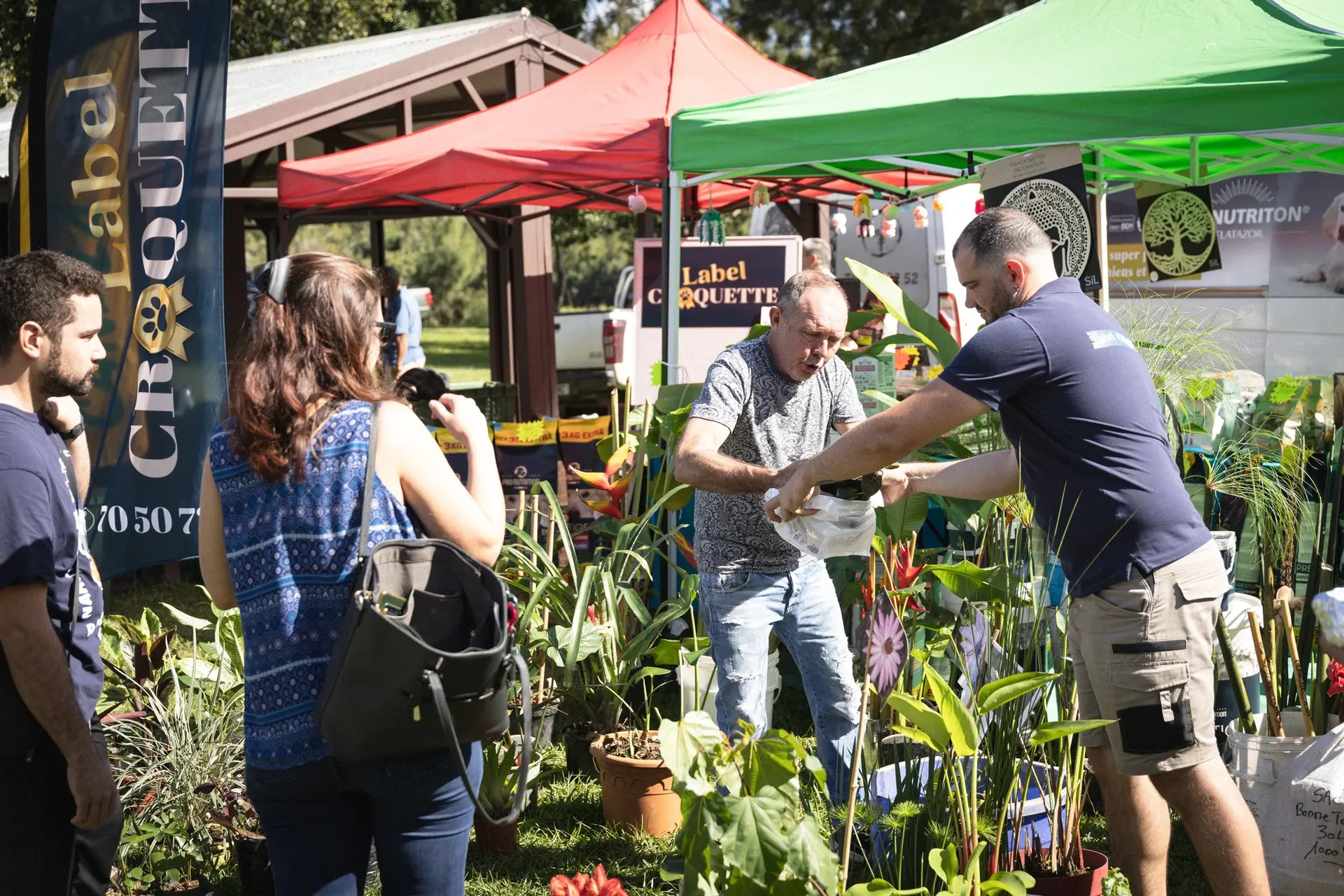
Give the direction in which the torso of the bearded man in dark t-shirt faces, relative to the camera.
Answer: to the viewer's right

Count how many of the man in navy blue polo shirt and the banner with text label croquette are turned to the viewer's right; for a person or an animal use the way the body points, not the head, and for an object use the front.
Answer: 0

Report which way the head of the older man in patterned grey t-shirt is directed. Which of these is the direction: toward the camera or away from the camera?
toward the camera

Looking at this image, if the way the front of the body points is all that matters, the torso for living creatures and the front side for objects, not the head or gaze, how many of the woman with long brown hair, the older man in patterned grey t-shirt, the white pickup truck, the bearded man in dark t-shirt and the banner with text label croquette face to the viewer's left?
0

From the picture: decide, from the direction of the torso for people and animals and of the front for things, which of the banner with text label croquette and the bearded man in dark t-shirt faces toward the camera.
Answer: the banner with text label croquette

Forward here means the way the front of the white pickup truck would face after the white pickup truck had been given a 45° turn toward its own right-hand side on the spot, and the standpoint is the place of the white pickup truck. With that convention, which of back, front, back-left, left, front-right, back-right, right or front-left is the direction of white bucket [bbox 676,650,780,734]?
right

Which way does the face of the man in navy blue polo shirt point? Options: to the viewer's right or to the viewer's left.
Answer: to the viewer's left

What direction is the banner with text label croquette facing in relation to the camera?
toward the camera

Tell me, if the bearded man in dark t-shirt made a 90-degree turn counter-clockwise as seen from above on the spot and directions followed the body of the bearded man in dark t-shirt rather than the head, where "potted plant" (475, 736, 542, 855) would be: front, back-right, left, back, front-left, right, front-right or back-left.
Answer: front-right

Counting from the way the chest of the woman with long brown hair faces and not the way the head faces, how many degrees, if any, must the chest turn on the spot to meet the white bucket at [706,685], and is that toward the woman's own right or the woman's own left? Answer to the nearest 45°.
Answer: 0° — they already face it

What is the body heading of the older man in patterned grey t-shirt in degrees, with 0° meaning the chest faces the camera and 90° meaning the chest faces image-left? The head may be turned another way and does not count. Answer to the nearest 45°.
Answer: approximately 315°

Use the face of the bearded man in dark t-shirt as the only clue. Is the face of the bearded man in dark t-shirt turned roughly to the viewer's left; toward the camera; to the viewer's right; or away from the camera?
to the viewer's right

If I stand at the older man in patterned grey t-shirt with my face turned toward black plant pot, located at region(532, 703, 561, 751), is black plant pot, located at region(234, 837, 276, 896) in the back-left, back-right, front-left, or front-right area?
front-left

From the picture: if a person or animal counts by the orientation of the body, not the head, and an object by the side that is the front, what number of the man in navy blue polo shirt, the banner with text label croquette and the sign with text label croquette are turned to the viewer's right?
0

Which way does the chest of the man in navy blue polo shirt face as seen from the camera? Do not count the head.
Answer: to the viewer's left
